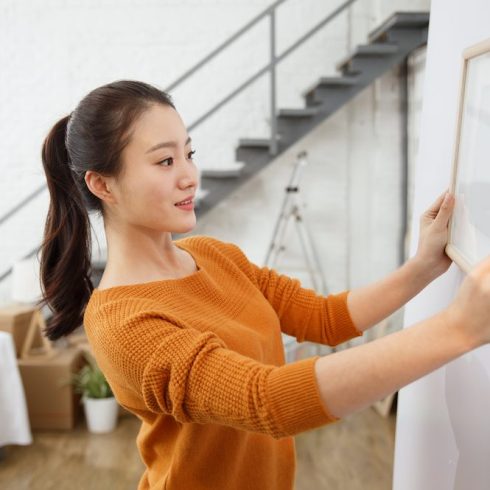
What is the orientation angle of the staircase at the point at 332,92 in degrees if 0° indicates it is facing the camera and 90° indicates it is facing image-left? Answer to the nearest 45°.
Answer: approximately 90°

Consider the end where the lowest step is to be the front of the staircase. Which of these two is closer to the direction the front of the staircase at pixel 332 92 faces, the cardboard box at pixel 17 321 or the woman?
the cardboard box

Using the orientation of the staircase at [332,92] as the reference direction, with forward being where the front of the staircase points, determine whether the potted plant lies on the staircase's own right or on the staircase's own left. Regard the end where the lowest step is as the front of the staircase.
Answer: on the staircase's own left

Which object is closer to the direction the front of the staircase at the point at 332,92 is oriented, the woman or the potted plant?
the potted plant

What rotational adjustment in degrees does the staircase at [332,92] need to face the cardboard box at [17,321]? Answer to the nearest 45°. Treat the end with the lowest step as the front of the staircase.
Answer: approximately 45° to its left

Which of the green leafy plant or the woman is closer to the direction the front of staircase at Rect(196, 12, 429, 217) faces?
the green leafy plant

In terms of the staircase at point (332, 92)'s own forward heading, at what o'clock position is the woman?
The woman is roughly at 9 o'clock from the staircase.

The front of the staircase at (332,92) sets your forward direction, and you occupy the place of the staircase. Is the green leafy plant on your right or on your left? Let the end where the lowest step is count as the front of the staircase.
on your left

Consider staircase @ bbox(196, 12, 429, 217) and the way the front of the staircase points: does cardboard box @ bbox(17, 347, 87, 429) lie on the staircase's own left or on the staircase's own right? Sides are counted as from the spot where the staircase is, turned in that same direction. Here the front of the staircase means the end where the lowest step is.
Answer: on the staircase's own left
